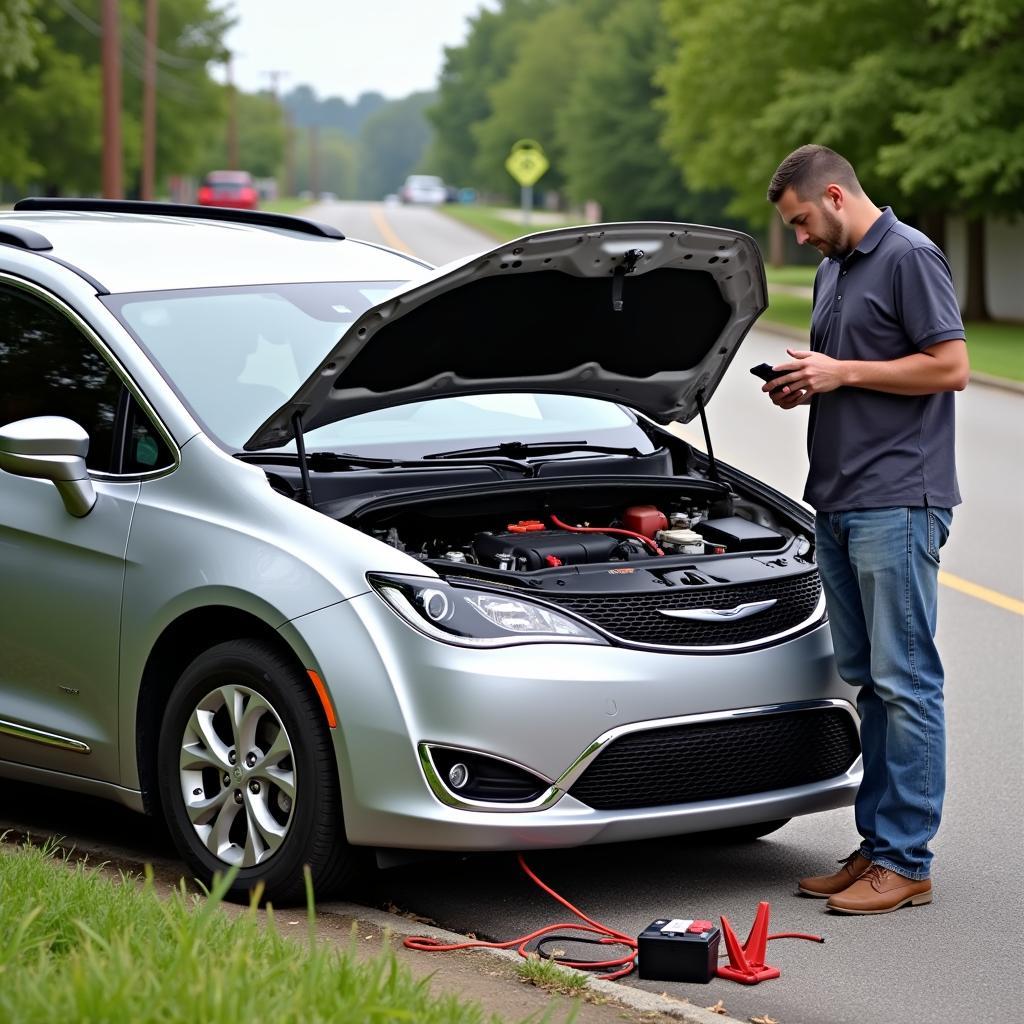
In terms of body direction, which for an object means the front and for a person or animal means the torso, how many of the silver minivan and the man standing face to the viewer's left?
1

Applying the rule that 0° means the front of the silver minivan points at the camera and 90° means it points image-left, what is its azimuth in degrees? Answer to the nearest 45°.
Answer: approximately 315°

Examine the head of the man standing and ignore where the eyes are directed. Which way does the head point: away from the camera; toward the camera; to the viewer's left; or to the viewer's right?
to the viewer's left

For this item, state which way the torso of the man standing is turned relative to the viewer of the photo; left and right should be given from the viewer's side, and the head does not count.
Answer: facing to the left of the viewer

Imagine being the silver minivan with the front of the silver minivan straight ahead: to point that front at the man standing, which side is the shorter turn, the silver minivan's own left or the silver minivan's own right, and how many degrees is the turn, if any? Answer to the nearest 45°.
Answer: approximately 45° to the silver minivan's own left

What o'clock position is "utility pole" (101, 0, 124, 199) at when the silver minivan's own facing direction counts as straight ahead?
The utility pole is roughly at 7 o'clock from the silver minivan.
